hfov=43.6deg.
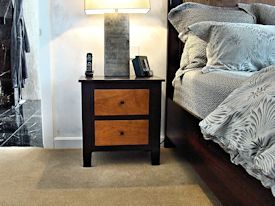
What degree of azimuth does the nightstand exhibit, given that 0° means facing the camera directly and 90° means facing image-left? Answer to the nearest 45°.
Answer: approximately 0°

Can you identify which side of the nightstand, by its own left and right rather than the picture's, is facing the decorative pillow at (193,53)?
left

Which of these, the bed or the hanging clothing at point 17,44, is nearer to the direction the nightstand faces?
the bed

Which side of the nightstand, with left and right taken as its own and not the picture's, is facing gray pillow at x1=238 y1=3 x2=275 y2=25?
left

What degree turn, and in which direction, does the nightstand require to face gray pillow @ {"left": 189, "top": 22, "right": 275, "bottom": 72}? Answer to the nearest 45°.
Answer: approximately 90° to its left
